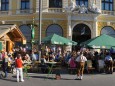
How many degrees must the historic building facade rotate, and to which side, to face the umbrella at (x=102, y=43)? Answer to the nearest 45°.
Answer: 0° — it already faces it

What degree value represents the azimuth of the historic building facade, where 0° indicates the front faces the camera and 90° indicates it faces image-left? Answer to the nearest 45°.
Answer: approximately 0°
